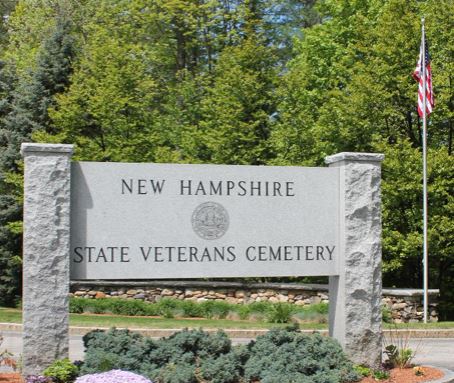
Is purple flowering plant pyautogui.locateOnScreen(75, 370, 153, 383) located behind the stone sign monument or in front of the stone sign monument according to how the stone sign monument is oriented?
in front

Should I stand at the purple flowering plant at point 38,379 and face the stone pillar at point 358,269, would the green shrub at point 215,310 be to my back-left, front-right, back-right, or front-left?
front-left

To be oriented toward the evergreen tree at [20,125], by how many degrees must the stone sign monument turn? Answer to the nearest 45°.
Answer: approximately 180°

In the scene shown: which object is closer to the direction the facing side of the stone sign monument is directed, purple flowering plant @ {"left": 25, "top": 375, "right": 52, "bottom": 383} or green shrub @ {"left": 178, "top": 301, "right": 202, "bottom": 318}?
the purple flowering plant

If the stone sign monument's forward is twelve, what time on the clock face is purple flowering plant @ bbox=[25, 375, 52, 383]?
The purple flowering plant is roughly at 2 o'clock from the stone sign monument.

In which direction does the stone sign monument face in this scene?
toward the camera

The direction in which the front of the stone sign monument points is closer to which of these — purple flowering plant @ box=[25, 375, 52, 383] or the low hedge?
the purple flowering plant

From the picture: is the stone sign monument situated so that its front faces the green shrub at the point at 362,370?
no

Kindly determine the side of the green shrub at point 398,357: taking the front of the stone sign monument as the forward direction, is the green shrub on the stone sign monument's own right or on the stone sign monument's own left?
on the stone sign monument's own left

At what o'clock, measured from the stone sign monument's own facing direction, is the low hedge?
The low hedge is roughly at 6 o'clock from the stone sign monument.
